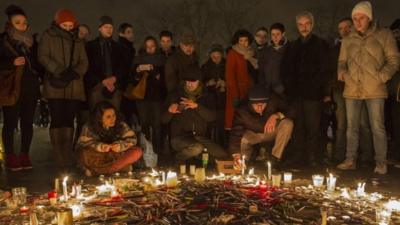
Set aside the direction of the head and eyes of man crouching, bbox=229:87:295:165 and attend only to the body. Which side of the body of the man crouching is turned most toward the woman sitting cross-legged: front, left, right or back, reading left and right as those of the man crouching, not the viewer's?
right

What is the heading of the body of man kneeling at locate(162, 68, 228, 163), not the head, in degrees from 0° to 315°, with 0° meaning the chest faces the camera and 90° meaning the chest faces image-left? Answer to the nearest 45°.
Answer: approximately 0°

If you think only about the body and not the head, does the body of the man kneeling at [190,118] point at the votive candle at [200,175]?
yes

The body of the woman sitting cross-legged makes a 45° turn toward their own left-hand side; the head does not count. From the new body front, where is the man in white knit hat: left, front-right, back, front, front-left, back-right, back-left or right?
front-left

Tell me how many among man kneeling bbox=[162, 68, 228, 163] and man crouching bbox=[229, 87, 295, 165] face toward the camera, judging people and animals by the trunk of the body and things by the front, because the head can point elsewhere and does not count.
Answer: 2

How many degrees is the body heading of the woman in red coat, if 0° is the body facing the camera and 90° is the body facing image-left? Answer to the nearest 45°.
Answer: approximately 315°
